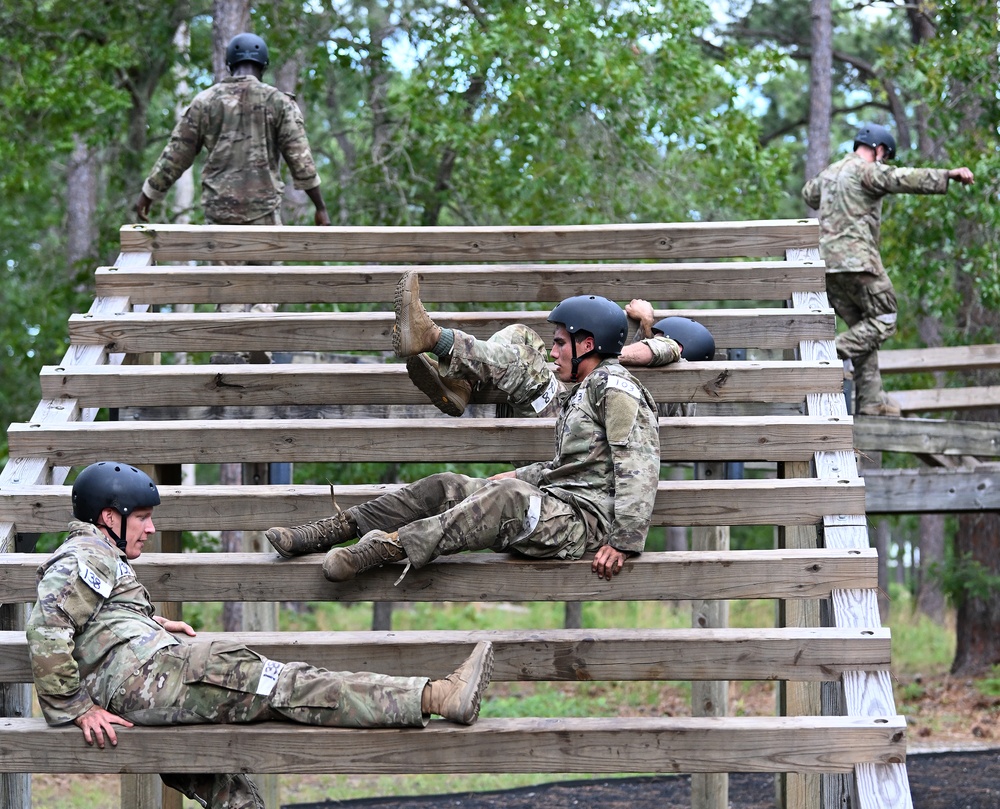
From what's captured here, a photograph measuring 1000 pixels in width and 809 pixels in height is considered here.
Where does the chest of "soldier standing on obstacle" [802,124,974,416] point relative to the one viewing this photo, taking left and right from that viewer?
facing away from the viewer and to the right of the viewer

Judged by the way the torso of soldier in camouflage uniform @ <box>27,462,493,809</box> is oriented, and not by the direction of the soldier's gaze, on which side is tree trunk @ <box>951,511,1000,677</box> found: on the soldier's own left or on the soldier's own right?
on the soldier's own left

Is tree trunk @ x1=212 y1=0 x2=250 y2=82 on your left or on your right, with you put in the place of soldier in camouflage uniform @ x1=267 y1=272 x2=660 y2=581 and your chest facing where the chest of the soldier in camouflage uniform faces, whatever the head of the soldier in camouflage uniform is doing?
on your right

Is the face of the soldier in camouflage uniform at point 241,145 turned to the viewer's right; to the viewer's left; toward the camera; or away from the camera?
away from the camera

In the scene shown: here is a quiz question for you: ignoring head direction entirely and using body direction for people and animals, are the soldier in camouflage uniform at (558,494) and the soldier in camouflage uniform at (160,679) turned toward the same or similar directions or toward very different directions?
very different directions

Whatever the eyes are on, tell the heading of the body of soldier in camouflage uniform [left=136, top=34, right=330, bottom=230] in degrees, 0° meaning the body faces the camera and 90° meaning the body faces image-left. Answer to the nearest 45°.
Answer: approximately 180°

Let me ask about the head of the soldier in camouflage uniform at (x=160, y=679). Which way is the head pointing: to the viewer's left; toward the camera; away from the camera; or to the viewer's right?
to the viewer's right

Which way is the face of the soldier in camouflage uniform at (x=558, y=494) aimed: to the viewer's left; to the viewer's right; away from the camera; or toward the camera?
to the viewer's left

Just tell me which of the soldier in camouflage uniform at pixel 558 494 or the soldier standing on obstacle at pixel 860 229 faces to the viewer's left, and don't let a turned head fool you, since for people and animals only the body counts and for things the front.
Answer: the soldier in camouflage uniform

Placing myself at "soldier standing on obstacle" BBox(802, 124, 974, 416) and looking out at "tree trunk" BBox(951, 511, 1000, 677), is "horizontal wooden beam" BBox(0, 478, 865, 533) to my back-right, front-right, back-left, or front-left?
back-left

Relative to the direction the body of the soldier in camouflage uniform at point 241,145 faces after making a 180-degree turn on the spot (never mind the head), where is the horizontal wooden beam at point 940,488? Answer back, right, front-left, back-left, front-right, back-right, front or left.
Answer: left

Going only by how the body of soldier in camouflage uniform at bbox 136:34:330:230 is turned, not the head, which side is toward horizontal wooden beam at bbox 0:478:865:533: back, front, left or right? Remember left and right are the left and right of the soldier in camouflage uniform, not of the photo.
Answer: back

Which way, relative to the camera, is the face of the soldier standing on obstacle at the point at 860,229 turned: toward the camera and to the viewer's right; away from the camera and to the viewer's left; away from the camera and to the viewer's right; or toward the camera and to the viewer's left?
away from the camera and to the viewer's right

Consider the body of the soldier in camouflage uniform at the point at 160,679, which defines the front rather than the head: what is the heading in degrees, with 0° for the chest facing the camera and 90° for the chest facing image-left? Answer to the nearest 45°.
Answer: approximately 270°
